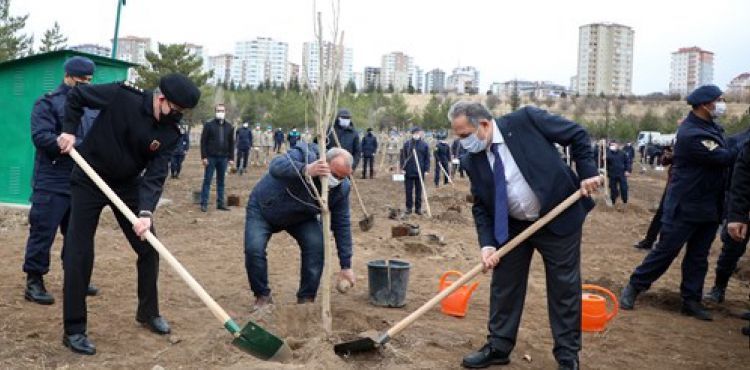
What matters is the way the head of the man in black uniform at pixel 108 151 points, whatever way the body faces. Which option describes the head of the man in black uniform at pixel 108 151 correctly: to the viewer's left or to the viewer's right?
to the viewer's right

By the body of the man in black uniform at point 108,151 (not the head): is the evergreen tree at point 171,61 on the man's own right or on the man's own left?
on the man's own left

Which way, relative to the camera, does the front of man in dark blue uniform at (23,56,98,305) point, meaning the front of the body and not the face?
to the viewer's right

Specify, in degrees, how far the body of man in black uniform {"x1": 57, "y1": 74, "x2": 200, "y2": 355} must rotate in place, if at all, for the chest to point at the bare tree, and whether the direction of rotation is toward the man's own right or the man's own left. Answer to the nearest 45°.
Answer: approximately 45° to the man's own left

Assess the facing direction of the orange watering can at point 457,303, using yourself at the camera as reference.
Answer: facing to the right of the viewer

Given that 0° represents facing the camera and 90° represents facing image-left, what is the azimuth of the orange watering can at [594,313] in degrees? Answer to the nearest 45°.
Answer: approximately 90°
